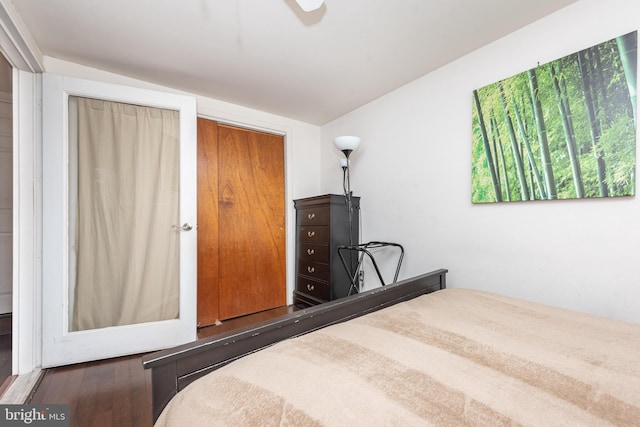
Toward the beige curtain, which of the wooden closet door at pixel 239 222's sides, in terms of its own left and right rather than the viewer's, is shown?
right

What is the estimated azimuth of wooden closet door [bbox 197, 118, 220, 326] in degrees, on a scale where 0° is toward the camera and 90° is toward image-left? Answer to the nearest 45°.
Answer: approximately 315°

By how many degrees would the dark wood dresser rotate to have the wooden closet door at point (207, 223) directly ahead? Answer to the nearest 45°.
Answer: approximately 45° to its right

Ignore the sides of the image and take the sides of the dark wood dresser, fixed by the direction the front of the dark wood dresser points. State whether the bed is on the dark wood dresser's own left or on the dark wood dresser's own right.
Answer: on the dark wood dresser's own left

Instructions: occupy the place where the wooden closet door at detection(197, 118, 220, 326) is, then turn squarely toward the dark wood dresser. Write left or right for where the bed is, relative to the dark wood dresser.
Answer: right
